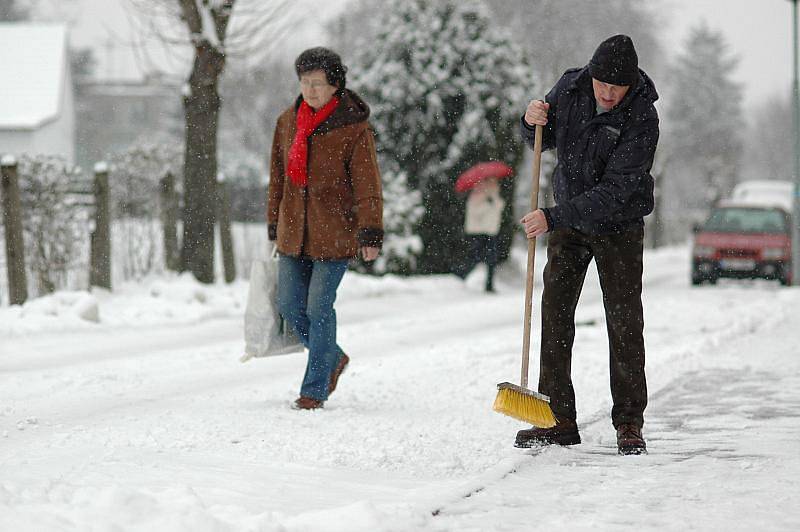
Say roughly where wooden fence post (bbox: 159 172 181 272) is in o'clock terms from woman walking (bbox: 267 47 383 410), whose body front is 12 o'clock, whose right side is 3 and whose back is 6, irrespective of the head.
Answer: The wooden fence post is roughly at 4 o'clock from the woman walking.

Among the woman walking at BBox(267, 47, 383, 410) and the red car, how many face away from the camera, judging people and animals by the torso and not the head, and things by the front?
0

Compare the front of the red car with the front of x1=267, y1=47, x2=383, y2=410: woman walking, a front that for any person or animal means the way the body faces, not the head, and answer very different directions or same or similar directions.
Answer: same or similar directions

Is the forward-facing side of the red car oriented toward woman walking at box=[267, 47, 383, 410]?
yes

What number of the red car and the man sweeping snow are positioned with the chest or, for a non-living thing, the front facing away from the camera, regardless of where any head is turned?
0

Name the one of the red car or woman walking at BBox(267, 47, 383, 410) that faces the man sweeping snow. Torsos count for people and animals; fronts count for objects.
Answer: the red car

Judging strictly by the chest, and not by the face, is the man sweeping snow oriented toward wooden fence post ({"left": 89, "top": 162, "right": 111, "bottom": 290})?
no

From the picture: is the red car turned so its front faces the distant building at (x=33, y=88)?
no

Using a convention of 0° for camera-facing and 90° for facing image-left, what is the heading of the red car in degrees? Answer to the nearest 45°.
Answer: approximately 0°

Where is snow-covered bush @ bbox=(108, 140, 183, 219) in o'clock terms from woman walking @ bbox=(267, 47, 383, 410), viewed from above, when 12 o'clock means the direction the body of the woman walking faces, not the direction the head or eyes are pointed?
The snow-covered bush is roughly at 4 o'clock from the woman walking.

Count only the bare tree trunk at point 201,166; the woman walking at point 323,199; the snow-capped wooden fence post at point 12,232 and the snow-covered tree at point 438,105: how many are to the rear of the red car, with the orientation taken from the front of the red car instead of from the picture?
0

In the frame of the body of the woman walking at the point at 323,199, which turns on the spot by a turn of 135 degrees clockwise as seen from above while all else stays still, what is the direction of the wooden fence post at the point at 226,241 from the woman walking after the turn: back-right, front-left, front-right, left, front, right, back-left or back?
front

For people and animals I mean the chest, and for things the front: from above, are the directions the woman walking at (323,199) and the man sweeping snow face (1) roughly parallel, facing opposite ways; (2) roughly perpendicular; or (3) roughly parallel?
roughly parallel

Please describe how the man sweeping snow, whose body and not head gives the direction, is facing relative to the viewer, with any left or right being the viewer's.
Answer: facing the viewer and to the left of the viewer

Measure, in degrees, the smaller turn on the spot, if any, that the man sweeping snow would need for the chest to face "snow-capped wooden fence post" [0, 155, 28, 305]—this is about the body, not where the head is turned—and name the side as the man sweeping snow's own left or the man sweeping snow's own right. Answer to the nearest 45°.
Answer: approximately 90° to the man sweeping snow's own right

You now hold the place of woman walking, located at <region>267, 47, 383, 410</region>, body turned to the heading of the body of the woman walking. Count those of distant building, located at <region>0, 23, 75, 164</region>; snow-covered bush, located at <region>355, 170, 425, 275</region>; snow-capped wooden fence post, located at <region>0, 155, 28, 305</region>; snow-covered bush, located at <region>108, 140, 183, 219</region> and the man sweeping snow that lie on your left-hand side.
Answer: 1

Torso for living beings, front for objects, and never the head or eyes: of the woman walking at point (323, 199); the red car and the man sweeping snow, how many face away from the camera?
0

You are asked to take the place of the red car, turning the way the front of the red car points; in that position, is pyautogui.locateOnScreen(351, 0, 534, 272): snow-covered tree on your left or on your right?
on your right
